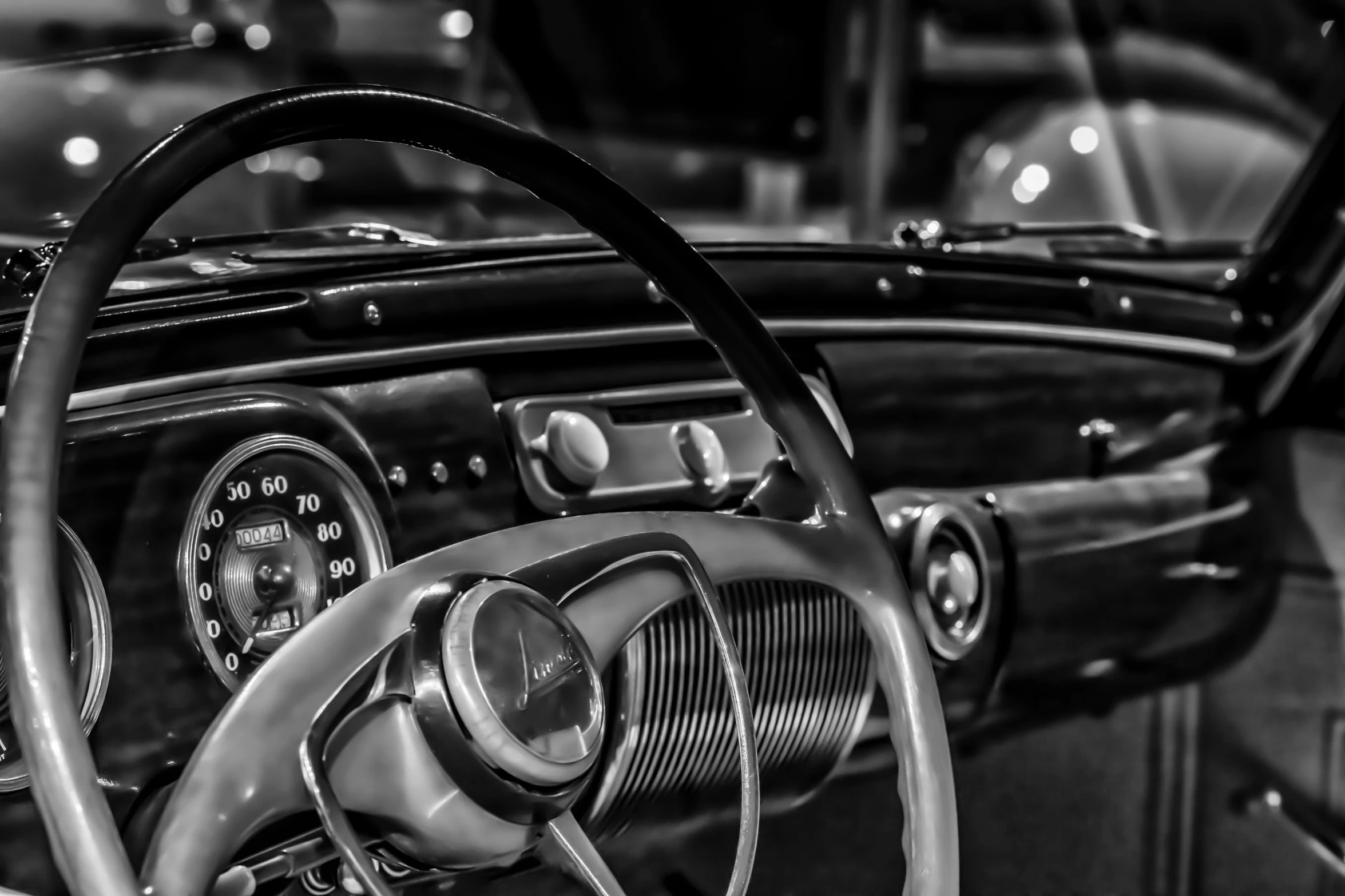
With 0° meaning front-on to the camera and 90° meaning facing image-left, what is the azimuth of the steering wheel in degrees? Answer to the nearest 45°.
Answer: approximately 315°
